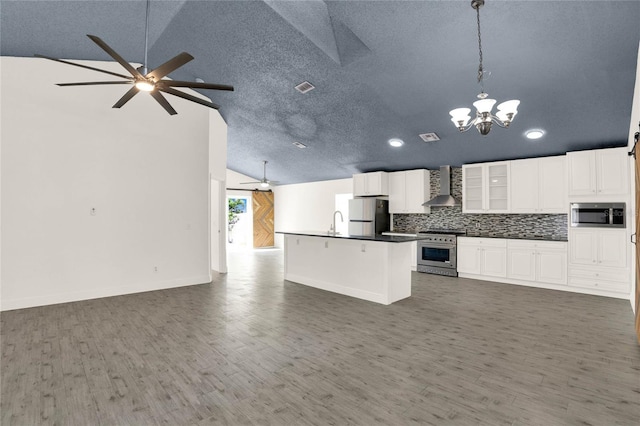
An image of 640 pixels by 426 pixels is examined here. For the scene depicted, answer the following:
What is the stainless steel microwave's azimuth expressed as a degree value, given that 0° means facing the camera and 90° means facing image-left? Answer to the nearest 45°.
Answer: approximately 0°

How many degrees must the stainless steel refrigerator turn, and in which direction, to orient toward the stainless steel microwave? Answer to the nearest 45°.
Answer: approximately 90° to its left

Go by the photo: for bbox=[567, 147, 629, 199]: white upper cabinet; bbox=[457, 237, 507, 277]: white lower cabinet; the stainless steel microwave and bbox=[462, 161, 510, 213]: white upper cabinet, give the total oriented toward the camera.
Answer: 4

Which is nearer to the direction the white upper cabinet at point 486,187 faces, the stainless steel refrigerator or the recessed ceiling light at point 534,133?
the recessed ceiling light

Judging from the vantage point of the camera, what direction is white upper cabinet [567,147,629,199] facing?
facing the viewer

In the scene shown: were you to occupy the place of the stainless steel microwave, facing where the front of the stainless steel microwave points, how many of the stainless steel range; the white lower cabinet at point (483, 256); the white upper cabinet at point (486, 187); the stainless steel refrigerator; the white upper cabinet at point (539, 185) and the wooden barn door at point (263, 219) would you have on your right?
6

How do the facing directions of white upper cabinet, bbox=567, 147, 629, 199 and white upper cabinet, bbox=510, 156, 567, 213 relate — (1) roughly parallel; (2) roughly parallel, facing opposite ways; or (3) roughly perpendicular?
roughly parallel

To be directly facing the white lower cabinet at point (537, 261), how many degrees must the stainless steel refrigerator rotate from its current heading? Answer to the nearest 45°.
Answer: approximately 90° to its left

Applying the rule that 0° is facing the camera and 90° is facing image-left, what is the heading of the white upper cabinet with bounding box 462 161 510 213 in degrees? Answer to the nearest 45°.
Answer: approximately 0°

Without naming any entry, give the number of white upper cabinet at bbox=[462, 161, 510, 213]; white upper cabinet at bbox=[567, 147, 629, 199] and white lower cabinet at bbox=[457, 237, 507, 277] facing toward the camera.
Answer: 3

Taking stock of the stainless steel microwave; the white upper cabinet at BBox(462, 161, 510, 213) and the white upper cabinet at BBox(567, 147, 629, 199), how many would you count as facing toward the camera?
3
